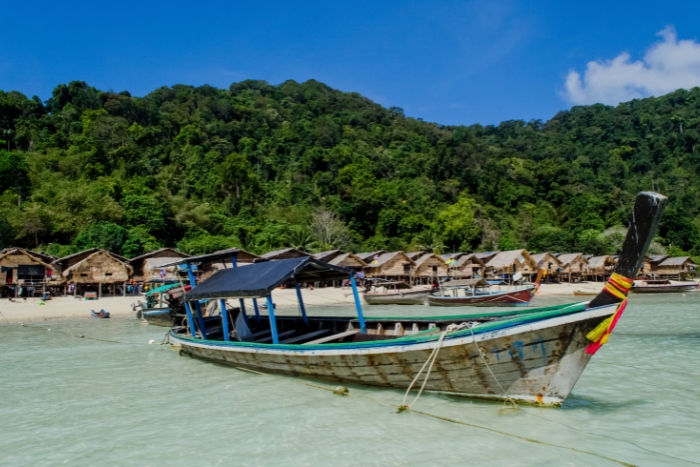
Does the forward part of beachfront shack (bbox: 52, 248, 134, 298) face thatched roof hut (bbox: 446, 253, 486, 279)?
no

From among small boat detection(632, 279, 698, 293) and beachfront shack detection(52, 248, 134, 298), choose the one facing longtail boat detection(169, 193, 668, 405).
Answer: the beachfront shack

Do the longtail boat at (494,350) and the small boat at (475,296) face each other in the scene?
no

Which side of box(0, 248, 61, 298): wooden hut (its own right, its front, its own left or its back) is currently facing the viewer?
front

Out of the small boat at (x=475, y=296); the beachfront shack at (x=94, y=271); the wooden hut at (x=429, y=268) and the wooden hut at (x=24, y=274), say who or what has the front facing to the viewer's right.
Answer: the small boat

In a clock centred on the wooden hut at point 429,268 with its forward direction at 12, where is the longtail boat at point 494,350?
The longtail boat is roughly at 12 o'clock from the wooden hut.

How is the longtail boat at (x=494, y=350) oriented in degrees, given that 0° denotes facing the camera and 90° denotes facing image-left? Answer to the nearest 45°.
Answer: approximately 315°

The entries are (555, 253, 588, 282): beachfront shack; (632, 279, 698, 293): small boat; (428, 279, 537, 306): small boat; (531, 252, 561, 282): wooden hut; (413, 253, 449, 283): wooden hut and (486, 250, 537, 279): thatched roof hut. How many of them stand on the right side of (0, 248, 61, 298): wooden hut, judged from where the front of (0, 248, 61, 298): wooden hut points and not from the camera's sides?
0

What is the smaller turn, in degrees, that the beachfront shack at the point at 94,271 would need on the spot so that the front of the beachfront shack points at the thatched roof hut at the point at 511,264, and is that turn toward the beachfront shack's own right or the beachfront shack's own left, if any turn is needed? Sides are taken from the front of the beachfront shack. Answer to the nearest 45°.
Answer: approximately 90° to the beachfront shack's own left

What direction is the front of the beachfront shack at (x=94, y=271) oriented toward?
toward the camera

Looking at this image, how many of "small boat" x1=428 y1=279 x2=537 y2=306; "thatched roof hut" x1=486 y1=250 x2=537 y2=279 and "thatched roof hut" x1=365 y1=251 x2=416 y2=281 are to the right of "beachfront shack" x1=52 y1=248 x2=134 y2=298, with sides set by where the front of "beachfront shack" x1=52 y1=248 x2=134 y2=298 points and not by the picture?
0

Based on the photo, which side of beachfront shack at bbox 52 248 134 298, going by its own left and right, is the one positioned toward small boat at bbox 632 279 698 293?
left

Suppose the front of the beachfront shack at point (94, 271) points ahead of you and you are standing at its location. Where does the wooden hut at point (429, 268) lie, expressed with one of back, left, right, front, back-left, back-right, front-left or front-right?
left

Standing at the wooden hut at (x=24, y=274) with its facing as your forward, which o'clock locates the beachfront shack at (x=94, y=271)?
The beachfront shack is roughly at 9 o'clock from the wooden hut.

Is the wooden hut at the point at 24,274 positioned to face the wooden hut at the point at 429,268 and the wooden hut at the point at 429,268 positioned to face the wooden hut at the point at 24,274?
no

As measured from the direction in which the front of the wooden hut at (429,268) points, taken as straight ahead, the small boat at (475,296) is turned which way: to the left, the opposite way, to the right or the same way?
to the left

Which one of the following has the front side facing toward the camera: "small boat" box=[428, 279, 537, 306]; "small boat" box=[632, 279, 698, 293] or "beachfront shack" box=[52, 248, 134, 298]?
the beachfront shack

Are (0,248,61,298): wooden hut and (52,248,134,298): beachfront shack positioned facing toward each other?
no

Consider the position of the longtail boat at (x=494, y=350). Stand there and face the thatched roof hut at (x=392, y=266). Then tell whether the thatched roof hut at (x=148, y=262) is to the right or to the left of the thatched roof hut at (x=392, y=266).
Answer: left

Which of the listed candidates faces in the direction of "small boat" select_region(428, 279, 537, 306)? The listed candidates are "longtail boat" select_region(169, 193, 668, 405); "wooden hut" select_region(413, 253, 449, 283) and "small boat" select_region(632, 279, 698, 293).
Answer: the wooden hut

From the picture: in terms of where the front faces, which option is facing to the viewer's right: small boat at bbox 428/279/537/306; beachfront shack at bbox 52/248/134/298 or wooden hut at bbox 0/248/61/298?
the small boat
